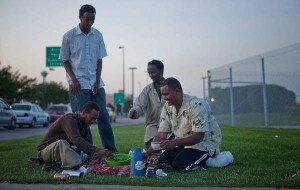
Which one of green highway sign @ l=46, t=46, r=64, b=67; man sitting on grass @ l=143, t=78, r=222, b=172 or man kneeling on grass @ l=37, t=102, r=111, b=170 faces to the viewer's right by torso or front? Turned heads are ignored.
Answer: the man kneeling on grass

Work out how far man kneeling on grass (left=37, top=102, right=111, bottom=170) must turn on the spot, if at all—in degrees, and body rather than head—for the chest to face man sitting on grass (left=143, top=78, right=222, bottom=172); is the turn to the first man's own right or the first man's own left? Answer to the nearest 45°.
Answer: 0° — they already face them

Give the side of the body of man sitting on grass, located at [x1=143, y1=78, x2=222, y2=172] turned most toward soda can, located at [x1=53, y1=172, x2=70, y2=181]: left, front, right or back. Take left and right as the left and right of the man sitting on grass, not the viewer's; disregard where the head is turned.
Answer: front

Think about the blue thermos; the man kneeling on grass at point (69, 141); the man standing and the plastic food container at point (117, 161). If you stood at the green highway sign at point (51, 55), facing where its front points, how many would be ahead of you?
4

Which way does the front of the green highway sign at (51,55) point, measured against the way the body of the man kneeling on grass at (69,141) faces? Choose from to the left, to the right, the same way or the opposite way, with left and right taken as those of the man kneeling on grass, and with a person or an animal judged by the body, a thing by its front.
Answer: to the right

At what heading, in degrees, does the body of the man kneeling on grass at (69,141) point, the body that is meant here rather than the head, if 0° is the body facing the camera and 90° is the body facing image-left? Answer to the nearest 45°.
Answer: approximately 270°

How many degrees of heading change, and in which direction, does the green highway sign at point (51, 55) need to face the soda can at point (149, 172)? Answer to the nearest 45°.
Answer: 0° — it already faces it

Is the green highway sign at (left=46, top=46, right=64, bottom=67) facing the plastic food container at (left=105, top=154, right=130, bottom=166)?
yes

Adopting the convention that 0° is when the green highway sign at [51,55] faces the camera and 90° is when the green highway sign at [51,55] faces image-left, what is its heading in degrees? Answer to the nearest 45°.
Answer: approximately 0°

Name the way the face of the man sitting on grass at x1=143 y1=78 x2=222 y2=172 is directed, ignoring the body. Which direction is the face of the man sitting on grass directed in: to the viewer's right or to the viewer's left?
to the viewer's left

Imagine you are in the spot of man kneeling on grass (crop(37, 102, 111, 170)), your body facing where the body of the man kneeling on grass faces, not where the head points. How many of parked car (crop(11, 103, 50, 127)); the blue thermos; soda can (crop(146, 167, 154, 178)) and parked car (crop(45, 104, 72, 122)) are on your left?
2

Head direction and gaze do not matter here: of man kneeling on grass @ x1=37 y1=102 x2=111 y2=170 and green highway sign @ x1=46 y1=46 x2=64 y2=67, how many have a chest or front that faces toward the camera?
1

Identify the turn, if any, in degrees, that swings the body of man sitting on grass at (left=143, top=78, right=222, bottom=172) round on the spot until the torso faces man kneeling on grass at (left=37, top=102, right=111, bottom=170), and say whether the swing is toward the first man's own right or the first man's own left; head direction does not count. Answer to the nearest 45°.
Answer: approximately 45° to the first man's own right

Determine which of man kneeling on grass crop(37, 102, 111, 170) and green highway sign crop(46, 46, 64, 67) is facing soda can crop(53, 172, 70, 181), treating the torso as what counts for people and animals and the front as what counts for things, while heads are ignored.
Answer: the green highway sign
